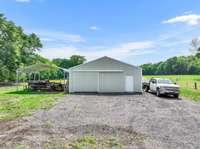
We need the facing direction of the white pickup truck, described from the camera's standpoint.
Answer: facing the viewer and to the right of the viewer

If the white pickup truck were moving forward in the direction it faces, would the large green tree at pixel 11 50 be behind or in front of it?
behind
